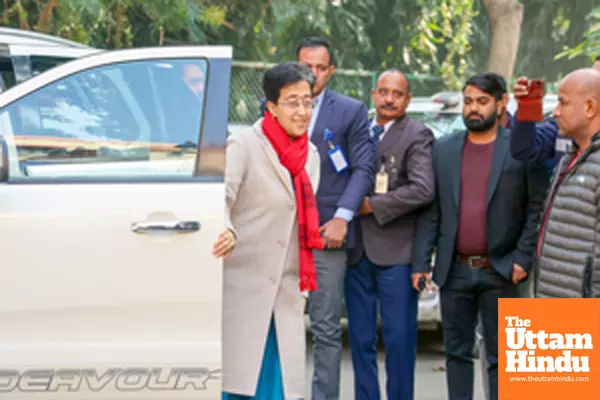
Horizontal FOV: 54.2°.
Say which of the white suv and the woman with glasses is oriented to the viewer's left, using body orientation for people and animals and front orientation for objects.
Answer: the white suv

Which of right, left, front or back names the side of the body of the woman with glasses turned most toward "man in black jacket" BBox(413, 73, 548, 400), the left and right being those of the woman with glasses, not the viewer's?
left

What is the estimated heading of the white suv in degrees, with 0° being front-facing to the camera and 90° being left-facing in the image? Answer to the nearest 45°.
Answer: approximately 90°

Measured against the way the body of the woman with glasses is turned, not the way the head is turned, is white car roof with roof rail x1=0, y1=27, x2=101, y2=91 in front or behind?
behind

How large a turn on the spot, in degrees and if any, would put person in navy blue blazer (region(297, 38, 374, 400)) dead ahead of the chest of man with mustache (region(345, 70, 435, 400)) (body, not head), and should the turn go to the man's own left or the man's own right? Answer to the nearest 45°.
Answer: approximately 45° to the man's own right

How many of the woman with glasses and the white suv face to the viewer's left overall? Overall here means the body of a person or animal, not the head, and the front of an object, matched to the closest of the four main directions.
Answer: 1

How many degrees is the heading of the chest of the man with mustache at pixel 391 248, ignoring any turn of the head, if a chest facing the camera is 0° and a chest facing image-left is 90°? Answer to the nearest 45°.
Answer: approximately 45°

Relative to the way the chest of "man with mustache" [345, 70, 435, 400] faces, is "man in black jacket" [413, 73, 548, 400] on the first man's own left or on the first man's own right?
on the first man's own left

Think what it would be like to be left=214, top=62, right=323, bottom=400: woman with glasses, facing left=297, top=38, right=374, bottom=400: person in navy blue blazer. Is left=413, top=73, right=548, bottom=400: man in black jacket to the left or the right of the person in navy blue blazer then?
right
